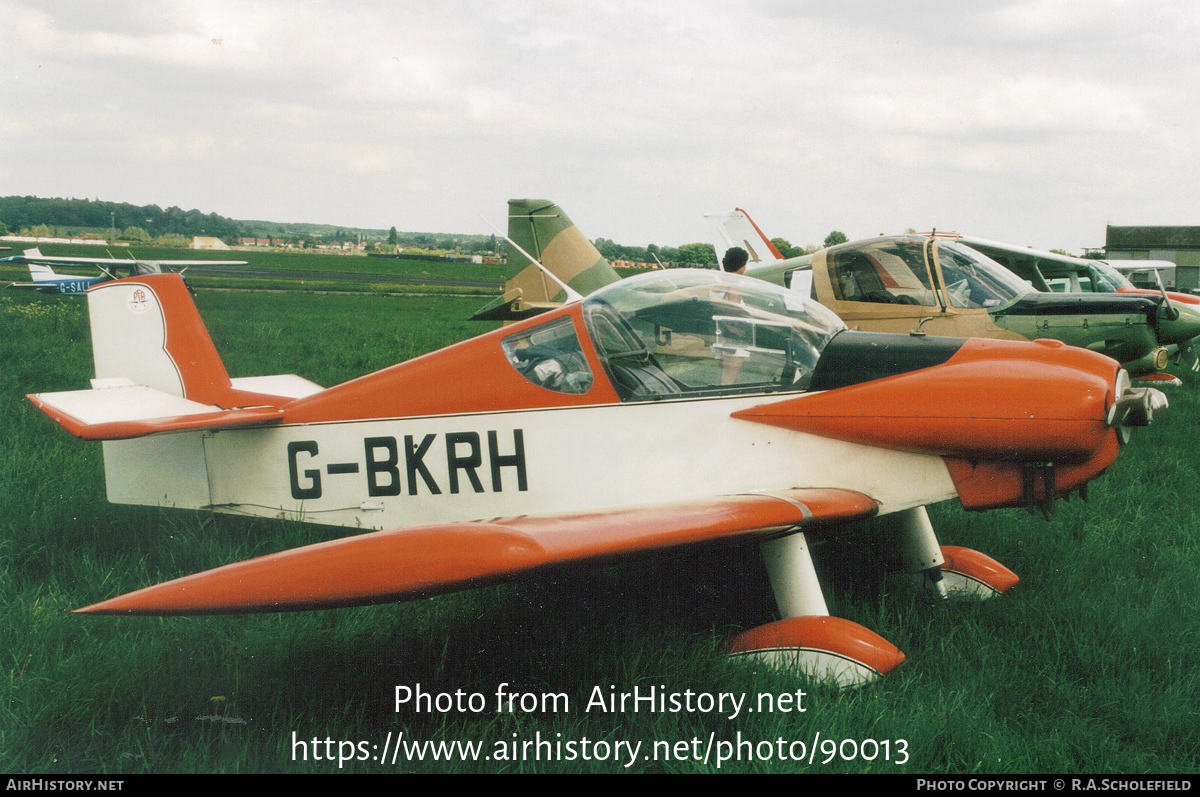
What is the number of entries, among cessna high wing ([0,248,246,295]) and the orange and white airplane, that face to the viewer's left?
0

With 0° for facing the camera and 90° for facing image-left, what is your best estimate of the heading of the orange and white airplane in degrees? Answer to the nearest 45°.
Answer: approximately 315°

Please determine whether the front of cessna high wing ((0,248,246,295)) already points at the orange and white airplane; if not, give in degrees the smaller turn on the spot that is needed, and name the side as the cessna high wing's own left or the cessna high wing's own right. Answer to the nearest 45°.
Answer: approximately 45° to the cessna high wing's own right

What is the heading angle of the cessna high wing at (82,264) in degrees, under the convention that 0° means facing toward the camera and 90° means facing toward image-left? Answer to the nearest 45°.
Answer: approximately 315°

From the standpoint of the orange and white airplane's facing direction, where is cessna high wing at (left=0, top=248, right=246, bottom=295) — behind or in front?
behind
